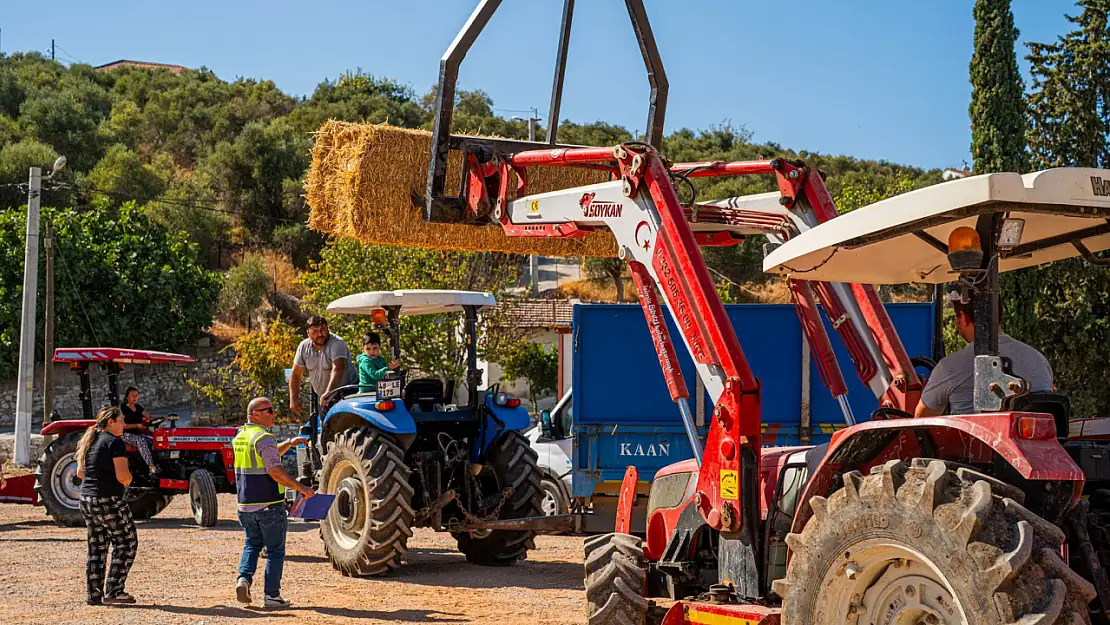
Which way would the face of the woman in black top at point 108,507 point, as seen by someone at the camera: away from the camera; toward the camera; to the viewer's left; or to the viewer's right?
to the viewer's right

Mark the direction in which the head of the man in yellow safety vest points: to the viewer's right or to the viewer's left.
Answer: to the viewer's right

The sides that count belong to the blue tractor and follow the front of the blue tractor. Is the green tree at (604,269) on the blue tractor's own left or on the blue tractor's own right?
on the blue tractor's own right

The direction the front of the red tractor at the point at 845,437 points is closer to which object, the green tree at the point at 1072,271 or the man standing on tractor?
the man standing on tractor

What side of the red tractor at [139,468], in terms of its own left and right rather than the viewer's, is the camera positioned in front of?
right

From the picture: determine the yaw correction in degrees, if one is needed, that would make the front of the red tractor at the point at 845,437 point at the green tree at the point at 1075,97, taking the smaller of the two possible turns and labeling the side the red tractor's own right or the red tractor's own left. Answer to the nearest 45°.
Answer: approximately 45° to the red tractor's own right

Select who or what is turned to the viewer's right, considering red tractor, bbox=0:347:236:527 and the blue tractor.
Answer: the red tractor

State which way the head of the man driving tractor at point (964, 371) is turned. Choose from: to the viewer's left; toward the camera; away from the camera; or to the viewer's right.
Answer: to the viewer's left

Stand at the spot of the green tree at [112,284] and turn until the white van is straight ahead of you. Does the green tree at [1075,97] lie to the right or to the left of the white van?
left
